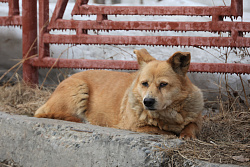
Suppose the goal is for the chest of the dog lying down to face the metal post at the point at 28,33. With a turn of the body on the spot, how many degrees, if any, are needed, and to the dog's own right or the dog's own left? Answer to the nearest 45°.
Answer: approximately 180°

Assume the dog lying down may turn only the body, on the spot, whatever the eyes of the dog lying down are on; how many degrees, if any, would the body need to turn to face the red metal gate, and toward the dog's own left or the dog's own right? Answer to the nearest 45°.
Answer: approximately 135° to the dog's own left

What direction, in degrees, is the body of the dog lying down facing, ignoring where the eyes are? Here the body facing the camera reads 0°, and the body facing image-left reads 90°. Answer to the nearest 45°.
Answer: approximately 315°
